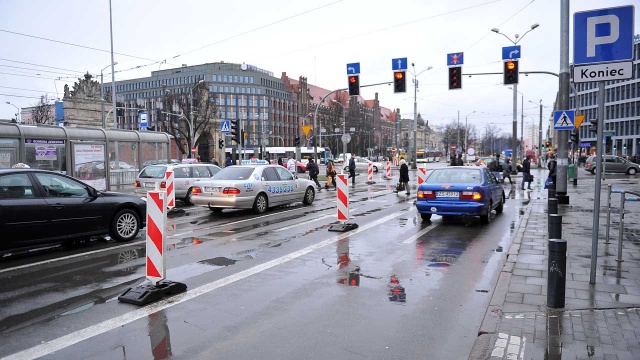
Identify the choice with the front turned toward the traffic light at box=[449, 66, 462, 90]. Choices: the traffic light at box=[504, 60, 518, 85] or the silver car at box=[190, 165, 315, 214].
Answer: the silver car

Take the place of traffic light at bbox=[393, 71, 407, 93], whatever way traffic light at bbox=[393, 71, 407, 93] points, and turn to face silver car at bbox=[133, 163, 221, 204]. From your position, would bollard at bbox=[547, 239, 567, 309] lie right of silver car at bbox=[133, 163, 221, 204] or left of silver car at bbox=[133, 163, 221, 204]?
left

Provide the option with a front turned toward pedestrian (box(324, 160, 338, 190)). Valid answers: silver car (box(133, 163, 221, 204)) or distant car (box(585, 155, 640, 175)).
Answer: the silver car

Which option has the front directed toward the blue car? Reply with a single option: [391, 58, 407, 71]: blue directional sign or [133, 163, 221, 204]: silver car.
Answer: the blue directional sign

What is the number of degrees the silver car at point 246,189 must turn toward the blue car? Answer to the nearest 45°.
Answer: approximately 90° to its right

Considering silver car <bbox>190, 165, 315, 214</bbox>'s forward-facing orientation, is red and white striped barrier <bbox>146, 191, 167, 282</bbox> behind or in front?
behind

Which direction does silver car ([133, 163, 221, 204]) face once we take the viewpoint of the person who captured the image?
facing away from the viewer and to the right of the viewer

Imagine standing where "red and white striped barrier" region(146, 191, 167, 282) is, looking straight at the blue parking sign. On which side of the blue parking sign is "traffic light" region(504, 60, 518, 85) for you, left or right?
left

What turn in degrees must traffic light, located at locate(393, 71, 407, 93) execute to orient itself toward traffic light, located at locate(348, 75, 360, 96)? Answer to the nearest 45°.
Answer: approximately 90° to its right
